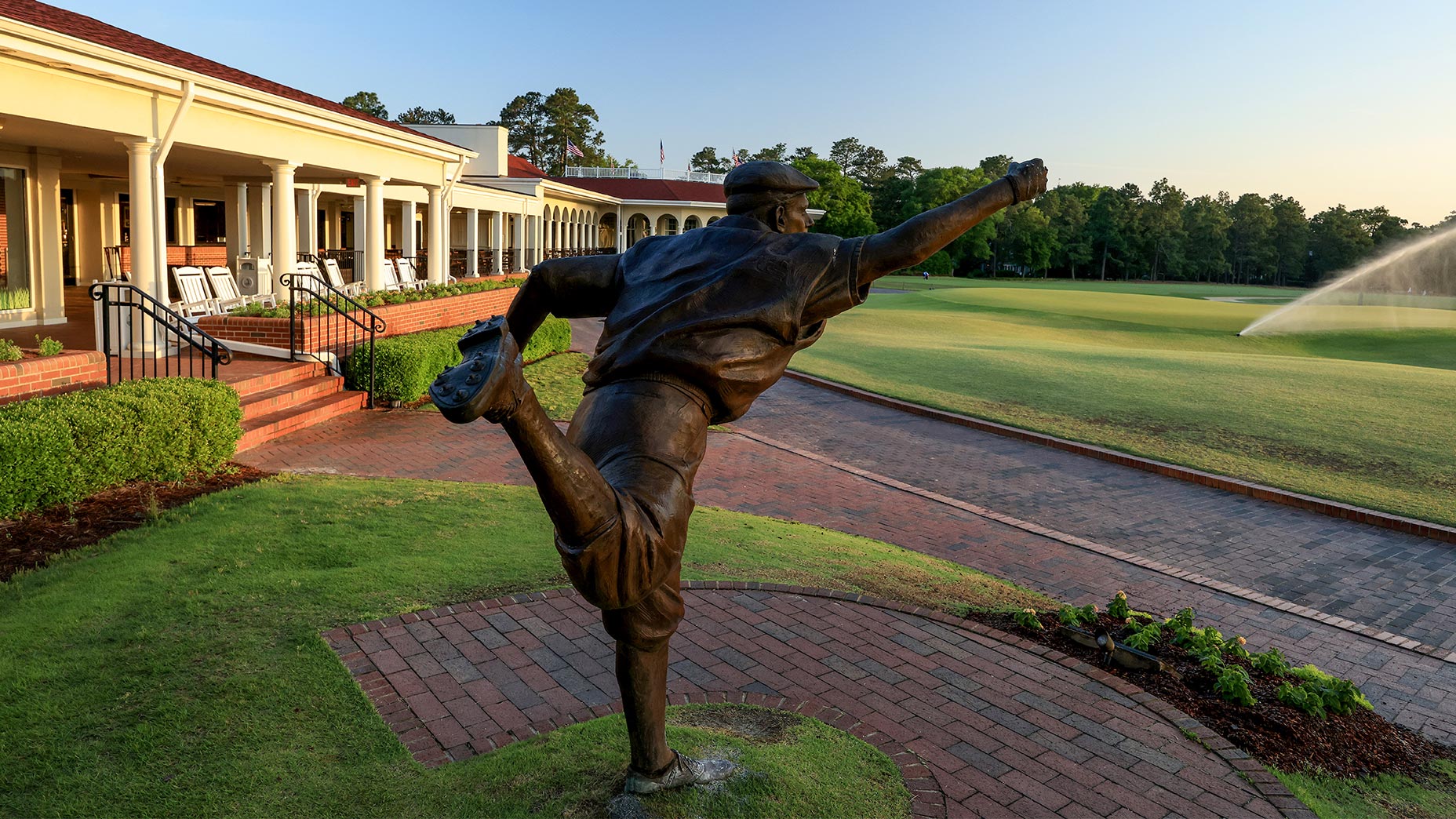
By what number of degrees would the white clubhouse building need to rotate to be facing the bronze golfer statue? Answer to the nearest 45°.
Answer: approximately 45° to its right

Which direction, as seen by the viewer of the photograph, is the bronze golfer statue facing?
facing away from the viewer and to the right of the viewer

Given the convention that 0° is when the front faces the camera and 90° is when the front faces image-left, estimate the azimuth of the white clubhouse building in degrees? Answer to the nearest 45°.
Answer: approximately 315°

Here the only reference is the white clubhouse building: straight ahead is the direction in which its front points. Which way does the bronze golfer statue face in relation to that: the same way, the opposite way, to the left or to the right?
to the left

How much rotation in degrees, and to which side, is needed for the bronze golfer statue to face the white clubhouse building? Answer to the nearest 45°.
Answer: approximately 90° to its left
